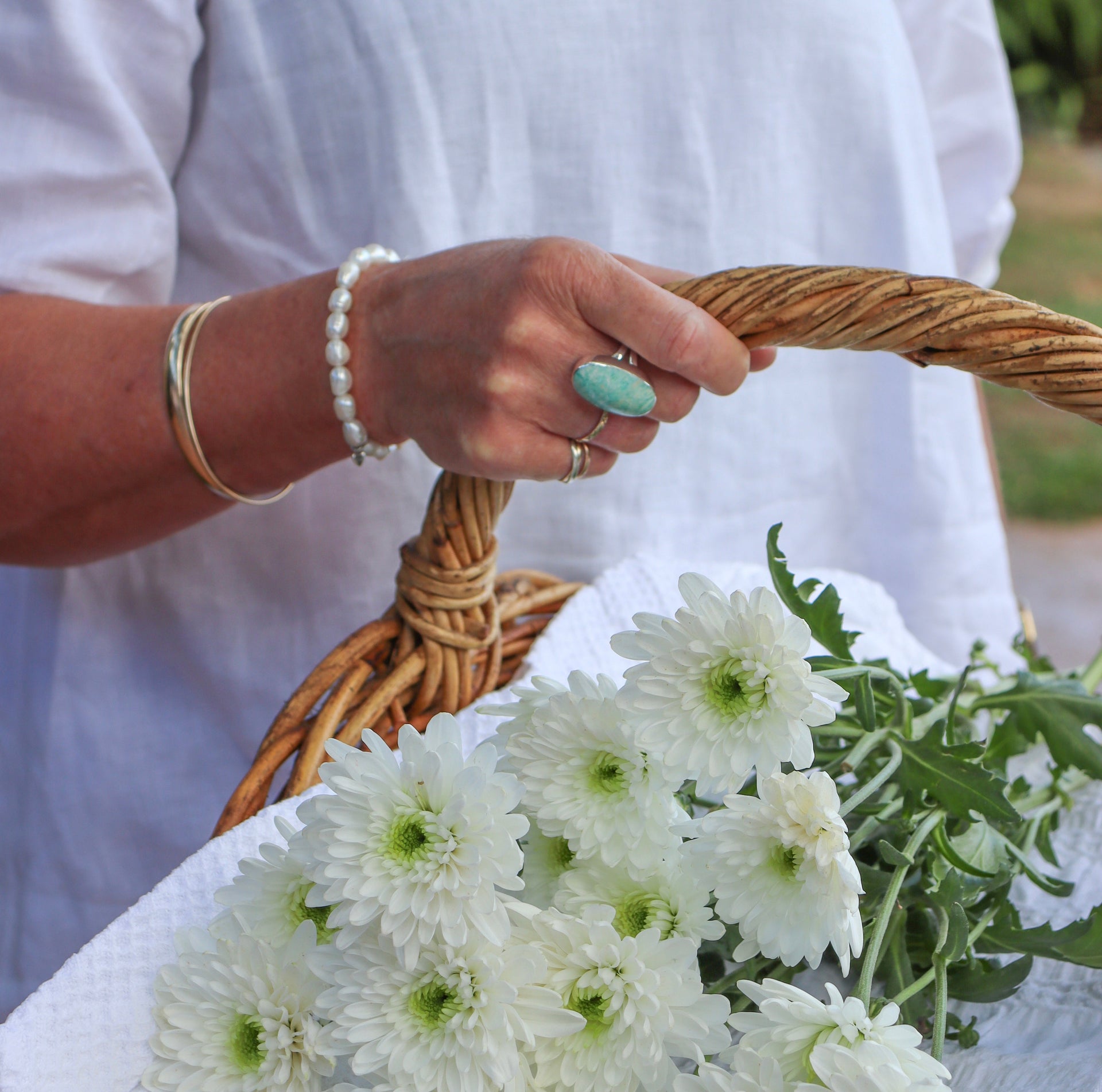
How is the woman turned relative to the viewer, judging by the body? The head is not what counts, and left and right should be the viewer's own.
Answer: facing the viewer and to the right of the viewer

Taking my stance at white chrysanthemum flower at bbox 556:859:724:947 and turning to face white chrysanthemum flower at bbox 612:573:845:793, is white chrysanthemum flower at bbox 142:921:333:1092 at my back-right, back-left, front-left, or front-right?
back-left
